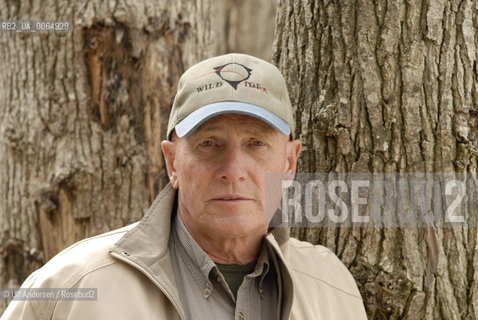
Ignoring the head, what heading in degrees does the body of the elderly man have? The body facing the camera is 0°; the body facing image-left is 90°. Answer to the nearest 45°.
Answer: approximately 315°

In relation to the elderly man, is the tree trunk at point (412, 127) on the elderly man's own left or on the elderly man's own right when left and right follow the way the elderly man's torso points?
on the elderly man's own left

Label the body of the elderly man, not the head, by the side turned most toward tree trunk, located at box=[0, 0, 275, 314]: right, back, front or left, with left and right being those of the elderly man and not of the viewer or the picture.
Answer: back
